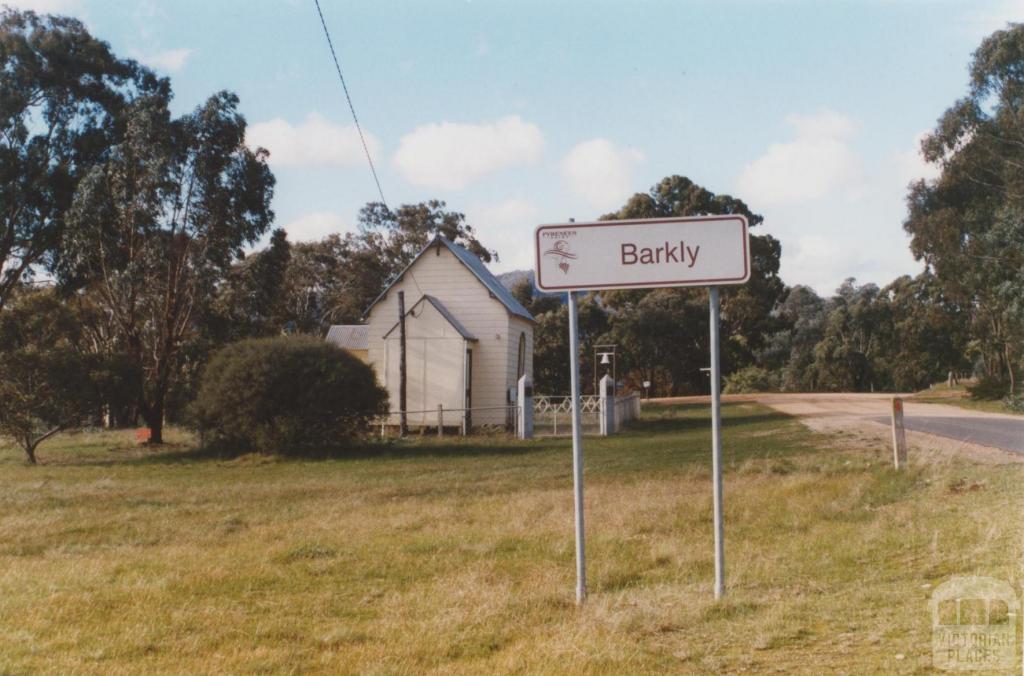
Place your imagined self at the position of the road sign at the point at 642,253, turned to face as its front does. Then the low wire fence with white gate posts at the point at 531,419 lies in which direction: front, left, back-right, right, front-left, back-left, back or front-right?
back

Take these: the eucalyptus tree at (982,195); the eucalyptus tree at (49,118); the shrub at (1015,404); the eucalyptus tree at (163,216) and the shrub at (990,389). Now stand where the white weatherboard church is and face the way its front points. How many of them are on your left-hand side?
3

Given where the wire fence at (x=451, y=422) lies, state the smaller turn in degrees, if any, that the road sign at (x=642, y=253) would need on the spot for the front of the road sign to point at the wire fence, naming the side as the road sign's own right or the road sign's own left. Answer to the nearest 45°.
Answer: approximately 180°

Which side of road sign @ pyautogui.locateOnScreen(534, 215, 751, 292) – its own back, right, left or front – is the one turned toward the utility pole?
back

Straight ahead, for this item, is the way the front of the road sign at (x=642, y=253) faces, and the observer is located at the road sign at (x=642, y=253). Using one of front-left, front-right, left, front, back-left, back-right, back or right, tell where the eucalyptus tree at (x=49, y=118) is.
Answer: back-right

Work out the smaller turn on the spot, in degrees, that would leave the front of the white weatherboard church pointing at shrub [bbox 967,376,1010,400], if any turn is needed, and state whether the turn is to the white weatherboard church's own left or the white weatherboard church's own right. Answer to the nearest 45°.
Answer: approximately 90° to the white weatherboard church's own left

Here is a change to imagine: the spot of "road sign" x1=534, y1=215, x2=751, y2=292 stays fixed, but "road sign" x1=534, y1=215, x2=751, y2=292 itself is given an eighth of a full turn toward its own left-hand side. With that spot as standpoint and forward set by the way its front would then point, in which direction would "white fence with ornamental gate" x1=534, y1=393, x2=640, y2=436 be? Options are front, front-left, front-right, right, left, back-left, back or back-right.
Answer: back-left

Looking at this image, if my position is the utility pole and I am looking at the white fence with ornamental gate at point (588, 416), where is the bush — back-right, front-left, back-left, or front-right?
back-right

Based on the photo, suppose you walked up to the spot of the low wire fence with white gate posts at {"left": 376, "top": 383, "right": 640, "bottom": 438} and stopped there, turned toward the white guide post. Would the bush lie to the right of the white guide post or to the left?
right

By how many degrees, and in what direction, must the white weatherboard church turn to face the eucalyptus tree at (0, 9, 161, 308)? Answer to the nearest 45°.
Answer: approximately 90° to its right

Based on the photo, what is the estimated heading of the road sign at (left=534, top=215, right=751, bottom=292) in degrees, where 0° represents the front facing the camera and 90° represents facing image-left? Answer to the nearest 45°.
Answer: approximately 0°

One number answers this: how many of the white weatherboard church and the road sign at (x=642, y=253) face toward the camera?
2
